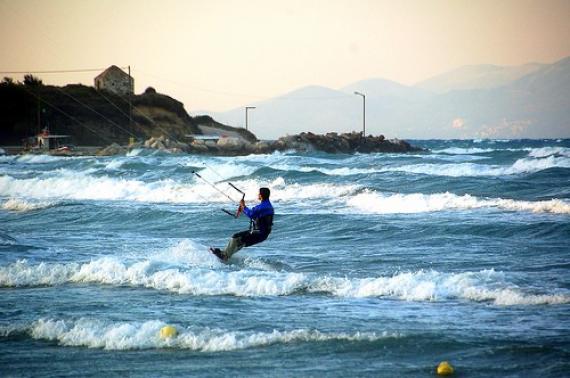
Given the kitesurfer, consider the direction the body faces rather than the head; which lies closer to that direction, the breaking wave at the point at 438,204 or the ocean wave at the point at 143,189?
the ocean wave

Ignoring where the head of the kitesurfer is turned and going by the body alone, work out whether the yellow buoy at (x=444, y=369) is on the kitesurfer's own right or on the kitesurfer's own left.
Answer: on the kitesurfer's own left

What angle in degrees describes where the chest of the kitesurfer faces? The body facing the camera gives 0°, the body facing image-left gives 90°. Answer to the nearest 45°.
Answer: approximately 90°

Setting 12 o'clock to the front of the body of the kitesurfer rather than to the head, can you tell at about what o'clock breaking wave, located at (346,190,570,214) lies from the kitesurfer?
The breaking wave is roughly at 4 o'clock from the kitesurfer.

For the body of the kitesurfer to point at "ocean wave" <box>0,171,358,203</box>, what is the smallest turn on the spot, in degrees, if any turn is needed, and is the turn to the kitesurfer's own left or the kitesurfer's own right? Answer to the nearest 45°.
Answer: approximately 90° to the kitesurfer's own right

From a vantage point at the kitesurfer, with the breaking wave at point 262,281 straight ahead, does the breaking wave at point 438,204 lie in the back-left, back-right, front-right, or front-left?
back-left

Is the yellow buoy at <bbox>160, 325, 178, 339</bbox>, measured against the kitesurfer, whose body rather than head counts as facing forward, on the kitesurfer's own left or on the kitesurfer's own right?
on the kitesurfer's own left

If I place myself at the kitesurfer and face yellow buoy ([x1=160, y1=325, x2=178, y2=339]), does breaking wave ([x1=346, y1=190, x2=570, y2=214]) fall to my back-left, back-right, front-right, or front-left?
back-left
